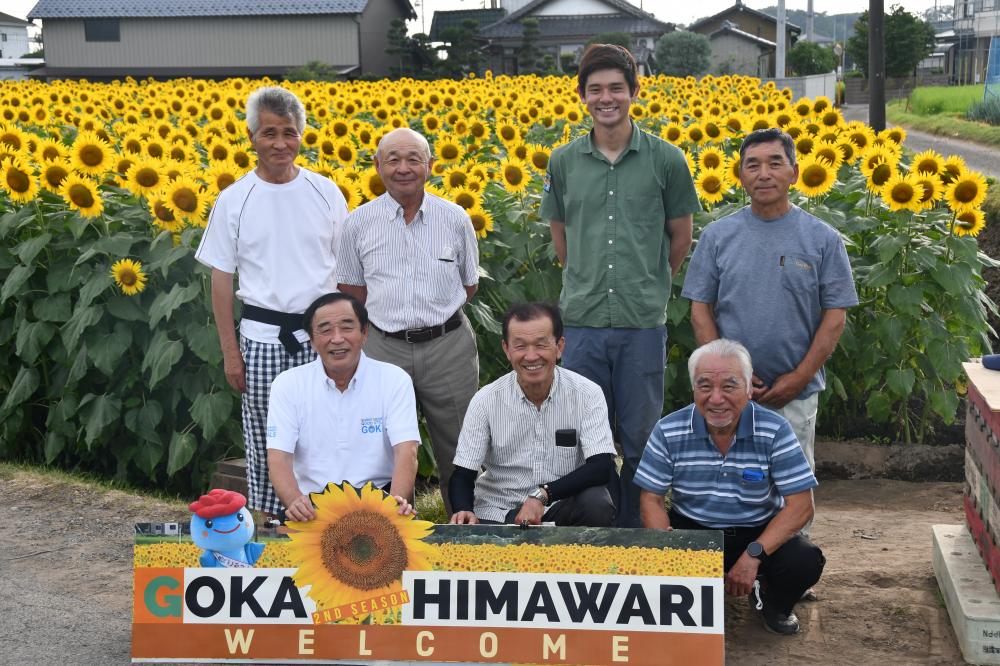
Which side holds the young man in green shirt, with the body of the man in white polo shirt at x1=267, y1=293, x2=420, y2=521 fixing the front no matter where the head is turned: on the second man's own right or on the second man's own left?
on the second man's own left

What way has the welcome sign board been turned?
toward the camera

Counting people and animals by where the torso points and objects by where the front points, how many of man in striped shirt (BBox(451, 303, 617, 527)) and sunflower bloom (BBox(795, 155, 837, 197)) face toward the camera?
2

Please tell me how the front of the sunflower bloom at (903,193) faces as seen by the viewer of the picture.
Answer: facing the viewer

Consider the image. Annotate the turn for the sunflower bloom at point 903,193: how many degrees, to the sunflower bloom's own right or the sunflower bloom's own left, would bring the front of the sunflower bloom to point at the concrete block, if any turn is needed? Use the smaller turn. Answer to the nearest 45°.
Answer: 0° — it already faces it

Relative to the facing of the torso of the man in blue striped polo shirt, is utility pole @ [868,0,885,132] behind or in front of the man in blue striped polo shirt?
behind

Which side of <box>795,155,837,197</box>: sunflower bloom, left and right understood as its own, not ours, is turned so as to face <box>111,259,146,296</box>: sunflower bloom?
right

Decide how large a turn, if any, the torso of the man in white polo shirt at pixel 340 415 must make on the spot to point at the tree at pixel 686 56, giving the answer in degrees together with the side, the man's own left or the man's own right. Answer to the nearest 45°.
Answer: approximately 180°

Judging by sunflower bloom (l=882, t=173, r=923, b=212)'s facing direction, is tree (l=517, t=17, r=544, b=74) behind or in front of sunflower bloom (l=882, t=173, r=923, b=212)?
behind

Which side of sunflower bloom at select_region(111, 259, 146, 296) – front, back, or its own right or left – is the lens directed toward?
front

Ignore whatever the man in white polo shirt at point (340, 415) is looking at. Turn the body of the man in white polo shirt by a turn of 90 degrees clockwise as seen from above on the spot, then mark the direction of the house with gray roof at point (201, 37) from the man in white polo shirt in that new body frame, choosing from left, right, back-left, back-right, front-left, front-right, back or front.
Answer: right

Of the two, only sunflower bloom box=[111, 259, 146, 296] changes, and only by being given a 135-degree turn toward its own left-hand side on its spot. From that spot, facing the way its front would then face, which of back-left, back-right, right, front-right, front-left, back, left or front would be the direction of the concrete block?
right
